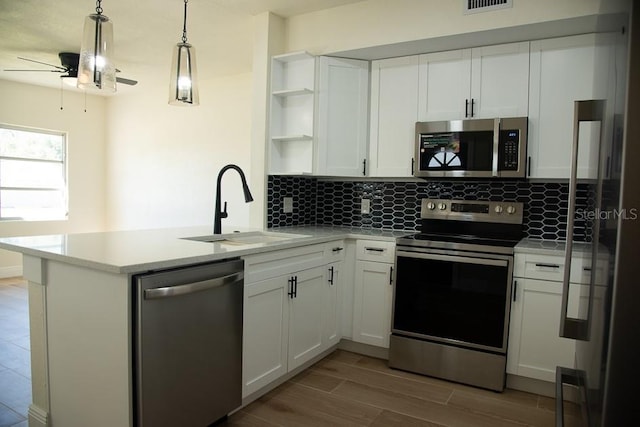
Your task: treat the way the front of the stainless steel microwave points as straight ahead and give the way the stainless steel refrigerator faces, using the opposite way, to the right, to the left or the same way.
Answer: to the right

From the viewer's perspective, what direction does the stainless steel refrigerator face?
to the viewer's left

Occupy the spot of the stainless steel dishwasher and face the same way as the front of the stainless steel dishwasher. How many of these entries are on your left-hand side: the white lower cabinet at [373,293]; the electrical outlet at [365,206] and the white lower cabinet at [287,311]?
3

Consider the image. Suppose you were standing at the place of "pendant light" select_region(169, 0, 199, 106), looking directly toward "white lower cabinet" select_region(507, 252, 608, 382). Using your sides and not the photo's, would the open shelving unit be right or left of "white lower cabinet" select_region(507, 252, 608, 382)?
left

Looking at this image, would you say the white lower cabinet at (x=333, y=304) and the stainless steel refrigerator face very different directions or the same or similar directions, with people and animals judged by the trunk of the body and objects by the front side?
very different directions

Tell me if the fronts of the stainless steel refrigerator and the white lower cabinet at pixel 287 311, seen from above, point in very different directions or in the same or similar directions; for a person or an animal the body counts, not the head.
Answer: very different directions

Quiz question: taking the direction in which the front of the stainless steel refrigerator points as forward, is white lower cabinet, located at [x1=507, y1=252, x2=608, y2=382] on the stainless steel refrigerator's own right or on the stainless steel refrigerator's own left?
on the stainless steel refrigerator's own right

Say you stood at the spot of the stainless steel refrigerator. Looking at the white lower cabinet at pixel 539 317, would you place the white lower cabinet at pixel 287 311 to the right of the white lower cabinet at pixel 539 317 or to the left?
left

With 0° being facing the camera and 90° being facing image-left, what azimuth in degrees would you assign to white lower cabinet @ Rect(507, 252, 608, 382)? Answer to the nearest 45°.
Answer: approximately 0°

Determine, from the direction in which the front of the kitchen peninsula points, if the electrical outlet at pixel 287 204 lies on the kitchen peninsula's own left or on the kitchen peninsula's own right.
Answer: on the kitchen peninsula's own left
